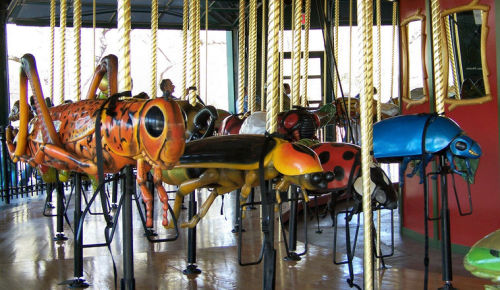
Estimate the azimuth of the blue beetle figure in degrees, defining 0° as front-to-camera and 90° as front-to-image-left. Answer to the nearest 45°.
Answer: approximately 270°

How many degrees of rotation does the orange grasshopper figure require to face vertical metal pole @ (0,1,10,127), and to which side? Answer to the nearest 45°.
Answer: approximately 135° to its left

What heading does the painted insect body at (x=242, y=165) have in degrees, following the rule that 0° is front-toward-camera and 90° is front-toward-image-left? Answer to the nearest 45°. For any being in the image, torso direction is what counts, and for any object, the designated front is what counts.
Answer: approximately 270°

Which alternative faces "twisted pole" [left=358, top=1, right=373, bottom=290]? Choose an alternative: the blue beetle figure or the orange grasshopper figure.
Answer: the orange grasshopper figure

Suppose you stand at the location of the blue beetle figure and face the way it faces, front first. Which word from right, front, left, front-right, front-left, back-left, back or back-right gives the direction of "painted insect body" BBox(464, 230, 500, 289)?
right

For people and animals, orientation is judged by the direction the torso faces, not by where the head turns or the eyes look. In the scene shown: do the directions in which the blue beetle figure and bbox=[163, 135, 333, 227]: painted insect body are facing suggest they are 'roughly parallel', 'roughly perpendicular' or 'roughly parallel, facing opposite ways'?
roughly parallel

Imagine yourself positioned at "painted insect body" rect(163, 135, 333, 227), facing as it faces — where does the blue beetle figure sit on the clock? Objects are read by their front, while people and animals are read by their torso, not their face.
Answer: The blue beetle figure is roughly at 11 o'clock from the painted insect body.

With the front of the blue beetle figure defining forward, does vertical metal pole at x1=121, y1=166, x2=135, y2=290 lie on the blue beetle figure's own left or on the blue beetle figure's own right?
on the blue beetle figure's own right

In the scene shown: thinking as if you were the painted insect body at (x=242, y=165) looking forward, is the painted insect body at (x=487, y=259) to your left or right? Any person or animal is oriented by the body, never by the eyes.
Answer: on your right

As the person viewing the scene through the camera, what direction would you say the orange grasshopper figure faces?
facing the viewer and to the right of the viewer

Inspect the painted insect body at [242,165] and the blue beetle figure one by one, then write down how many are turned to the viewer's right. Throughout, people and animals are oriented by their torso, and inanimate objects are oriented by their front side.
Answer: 2
